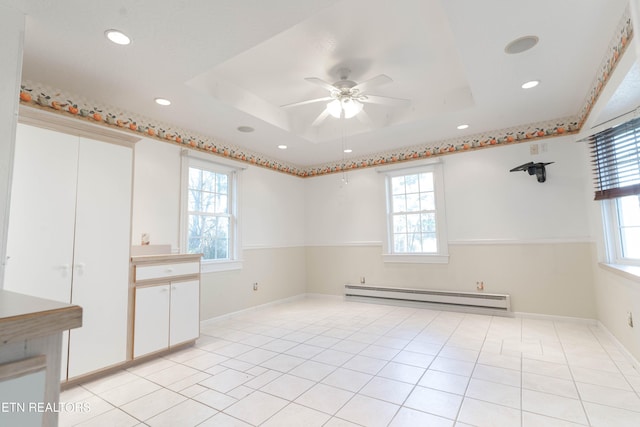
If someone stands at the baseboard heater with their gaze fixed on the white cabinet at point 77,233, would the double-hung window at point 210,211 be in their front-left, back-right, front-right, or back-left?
front-right

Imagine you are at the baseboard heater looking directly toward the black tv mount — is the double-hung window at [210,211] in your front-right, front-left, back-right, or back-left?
back-right

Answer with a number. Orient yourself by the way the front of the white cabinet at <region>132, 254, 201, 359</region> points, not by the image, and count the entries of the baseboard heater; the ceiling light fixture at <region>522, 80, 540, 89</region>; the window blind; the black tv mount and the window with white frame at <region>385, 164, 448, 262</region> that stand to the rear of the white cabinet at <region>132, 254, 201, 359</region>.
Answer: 0

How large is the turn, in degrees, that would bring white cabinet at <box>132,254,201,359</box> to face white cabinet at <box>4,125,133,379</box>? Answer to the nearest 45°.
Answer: approximately 90° to its right

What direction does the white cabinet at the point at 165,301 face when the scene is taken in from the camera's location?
facing the viewer and to the right of the viewer

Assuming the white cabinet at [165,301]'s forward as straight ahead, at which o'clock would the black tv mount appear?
The black tv mount is roughly at 11 o'clock from the white cabinet.

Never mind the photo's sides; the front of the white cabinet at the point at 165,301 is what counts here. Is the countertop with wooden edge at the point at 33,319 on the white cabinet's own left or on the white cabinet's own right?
on the white cabinet's own right

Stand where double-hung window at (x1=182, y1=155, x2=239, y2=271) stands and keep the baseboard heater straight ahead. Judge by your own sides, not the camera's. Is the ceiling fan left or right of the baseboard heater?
right

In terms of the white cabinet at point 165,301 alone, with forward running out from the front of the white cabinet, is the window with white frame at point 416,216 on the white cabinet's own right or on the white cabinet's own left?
on the white cabinet's own left

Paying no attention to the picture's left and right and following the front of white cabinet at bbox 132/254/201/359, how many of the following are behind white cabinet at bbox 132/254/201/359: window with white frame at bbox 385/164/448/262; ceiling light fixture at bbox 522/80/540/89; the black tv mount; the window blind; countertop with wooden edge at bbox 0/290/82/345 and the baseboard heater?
0

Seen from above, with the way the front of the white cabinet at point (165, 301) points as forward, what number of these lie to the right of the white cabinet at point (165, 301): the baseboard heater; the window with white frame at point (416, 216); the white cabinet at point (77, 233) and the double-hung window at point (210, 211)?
1

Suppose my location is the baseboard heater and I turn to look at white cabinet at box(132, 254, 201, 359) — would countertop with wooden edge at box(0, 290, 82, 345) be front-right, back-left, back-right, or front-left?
front-left

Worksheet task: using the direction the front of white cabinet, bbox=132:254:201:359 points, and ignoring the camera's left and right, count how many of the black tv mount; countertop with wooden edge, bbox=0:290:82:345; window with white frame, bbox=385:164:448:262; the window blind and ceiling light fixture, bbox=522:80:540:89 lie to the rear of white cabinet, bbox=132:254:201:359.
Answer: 0

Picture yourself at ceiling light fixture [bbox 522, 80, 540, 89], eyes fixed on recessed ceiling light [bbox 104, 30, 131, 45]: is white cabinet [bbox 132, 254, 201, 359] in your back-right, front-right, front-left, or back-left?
front-right

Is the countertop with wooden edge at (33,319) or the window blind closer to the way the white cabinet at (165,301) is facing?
the window blind

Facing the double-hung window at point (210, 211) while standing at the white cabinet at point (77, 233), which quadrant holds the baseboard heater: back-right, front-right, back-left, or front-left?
front-right

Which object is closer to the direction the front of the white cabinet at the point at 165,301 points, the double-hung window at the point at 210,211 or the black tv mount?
the black tv mount

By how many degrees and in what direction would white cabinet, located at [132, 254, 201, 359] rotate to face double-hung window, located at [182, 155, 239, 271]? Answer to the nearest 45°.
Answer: approximately 90° to its left

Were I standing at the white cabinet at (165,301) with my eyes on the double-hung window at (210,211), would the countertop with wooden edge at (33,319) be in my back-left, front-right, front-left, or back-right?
back-right
